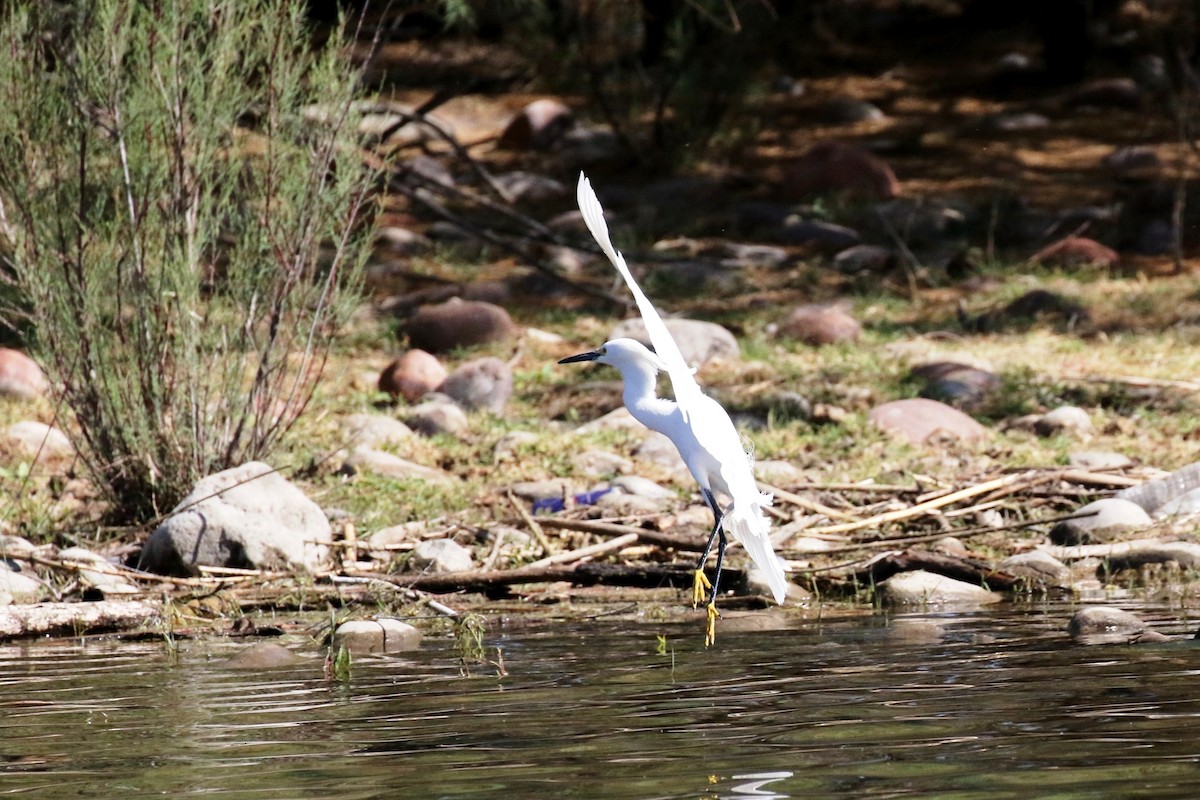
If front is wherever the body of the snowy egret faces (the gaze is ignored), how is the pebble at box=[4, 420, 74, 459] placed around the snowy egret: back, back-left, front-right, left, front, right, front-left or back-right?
front-right

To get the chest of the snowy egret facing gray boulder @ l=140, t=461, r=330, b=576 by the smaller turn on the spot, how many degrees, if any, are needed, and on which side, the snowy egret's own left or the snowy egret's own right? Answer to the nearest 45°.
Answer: approximately 45° to the snowy egret's own right

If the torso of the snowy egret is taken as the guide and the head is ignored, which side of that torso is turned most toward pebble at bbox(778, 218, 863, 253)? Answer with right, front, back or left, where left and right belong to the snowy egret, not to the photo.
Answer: right

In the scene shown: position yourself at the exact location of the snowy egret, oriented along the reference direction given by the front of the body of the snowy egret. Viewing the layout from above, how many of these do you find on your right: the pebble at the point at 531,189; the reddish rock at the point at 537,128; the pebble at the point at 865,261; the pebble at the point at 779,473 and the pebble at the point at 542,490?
5

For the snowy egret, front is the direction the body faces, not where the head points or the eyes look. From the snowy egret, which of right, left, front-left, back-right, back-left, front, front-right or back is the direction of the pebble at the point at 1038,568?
back-right

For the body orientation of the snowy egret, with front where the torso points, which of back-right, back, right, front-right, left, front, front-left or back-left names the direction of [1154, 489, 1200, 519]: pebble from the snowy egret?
back-right

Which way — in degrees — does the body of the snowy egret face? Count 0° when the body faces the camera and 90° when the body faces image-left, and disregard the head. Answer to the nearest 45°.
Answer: approximately 90°

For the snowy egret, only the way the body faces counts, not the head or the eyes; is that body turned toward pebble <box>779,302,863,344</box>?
no

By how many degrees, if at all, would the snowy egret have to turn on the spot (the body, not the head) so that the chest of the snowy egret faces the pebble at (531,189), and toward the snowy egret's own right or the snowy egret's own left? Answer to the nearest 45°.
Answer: approximately 90° to the snowy egret's own right

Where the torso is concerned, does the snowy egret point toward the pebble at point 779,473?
no

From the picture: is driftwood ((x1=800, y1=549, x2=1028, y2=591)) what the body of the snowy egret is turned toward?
no

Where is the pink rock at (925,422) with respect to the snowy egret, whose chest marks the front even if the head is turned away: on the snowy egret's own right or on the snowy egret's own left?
on the snowy egret's own right

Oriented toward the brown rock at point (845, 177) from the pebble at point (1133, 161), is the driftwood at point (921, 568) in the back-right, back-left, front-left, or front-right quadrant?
front-left

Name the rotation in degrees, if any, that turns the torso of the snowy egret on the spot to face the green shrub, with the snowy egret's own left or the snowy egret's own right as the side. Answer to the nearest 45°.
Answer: approximately 45° to the snowy egret's own right

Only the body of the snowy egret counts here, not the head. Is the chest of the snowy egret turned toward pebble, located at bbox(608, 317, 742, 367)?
no

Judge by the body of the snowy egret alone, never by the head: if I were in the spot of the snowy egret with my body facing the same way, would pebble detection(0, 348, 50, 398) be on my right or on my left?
on my right

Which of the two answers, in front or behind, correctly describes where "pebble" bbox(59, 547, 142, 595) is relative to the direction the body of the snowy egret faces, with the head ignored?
in front
